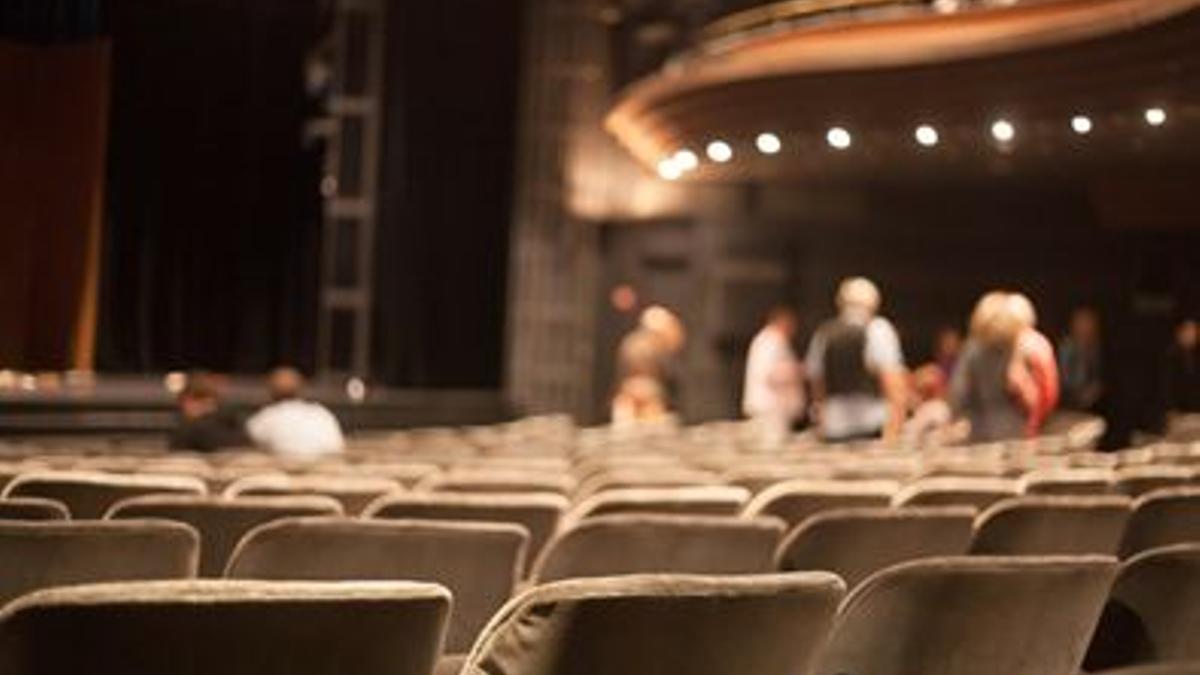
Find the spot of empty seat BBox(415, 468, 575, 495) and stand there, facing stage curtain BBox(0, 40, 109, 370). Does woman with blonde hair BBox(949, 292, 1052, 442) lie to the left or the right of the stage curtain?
right

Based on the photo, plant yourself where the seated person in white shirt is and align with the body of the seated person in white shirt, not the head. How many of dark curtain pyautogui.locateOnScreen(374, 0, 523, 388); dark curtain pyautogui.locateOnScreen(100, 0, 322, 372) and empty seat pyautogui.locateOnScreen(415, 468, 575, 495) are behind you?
1

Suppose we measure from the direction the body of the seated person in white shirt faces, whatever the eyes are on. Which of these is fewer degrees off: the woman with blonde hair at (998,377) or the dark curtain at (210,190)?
the dark curtain

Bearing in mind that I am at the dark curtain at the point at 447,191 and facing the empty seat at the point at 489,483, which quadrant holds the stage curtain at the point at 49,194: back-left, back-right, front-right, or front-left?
front-right

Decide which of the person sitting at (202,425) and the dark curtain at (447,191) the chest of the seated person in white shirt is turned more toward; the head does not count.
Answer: the dark curtain

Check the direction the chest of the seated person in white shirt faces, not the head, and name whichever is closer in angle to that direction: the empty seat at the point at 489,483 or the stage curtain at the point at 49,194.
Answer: the stage curtain

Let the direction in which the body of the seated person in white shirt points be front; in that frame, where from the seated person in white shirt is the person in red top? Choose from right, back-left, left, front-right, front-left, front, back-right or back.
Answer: right

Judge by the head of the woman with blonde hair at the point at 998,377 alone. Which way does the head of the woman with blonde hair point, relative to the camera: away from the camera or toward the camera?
away from the camera

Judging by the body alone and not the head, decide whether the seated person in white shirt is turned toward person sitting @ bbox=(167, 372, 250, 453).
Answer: no

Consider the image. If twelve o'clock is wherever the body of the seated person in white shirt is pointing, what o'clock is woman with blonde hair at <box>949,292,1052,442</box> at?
The woman with blonde hair is roughly at 3 o'clock from the seated person in white shirt.

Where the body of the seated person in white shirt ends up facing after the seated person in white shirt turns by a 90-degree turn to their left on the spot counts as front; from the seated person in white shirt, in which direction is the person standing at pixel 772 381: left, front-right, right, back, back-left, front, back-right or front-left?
back-right

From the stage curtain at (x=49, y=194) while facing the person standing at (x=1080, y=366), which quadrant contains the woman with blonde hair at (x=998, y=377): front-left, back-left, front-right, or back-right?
front-right

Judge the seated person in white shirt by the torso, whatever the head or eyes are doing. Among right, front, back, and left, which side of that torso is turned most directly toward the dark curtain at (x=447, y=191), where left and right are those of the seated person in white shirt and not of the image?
front

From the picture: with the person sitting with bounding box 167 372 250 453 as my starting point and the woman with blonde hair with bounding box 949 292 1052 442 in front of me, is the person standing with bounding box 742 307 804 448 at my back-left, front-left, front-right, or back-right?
front-left

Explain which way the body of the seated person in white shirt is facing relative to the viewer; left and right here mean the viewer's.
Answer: facing away from the viewer

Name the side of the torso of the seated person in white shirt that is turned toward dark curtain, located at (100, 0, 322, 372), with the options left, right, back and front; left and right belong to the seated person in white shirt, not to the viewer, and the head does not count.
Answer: front
